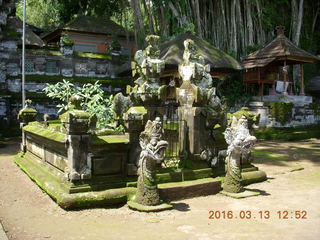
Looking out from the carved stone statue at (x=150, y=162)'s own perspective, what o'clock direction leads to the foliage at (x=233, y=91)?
The foliage is roughly at 8 o'clock from the carved stone statue.

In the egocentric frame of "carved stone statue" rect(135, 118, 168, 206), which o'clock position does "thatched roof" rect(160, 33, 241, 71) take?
The thatched roof is roughly at 8 o'clock from the carved stone statue.

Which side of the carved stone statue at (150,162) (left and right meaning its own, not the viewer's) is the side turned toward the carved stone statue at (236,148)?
left

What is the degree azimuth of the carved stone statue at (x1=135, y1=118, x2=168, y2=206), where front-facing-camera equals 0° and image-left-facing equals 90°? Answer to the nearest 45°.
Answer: approximately 315°

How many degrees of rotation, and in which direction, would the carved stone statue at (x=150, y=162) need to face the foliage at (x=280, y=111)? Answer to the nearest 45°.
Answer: approximately 90° to its left

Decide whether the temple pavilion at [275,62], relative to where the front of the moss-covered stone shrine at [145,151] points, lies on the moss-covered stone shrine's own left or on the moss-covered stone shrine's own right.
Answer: on the moss-covered stone shrine's own left

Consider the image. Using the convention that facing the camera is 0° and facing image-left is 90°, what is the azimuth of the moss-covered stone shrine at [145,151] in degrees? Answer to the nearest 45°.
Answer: approximately 315°

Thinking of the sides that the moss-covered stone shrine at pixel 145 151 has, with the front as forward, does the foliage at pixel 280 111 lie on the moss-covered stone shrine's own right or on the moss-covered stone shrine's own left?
on the moss-covered stone shrine's own left

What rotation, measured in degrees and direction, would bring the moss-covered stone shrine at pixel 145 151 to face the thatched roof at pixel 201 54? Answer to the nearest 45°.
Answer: approximately 135° to its left

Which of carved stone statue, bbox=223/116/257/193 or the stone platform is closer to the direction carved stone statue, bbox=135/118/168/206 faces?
the carved stone statue
